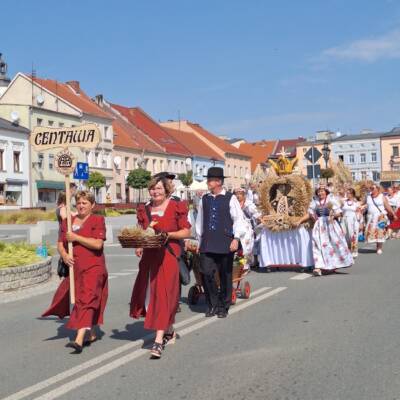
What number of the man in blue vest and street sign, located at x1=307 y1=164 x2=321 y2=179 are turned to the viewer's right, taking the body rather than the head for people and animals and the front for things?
0

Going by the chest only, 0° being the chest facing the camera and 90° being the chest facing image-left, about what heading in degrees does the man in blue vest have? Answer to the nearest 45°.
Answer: approximately 45°

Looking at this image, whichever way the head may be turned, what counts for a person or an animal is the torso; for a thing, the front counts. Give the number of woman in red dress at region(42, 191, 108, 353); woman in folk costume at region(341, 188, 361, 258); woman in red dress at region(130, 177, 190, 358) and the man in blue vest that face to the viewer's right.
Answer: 0

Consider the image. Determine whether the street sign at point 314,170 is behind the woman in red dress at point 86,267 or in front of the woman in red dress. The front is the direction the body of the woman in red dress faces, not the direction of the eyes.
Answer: behind

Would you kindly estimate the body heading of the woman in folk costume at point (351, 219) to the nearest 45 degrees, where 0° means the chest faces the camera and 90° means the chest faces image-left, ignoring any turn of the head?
approximately 45°

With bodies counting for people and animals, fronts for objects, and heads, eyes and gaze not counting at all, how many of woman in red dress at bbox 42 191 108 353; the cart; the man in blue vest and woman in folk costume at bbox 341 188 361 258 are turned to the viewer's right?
0

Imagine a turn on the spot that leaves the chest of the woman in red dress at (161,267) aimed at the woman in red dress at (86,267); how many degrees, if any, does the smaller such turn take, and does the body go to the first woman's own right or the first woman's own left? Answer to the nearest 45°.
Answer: approximately 45° to the first woman's own right

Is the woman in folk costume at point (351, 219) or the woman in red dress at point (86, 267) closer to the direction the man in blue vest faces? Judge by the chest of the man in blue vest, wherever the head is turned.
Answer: the woman in red dress

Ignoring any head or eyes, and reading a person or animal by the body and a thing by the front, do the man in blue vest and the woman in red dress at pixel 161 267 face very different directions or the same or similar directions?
same or similar directions

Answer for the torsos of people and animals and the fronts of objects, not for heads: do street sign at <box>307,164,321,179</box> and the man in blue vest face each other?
no

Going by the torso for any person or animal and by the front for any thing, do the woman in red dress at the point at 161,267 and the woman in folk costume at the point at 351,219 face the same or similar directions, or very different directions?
same or similar directions

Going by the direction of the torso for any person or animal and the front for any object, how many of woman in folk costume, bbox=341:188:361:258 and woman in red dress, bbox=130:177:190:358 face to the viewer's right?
0

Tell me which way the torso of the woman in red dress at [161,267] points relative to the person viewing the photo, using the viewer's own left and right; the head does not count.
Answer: facing the viewer and to the left of the viewer

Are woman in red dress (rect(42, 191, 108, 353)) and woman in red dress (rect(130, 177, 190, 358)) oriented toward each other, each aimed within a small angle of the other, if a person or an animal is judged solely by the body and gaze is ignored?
no

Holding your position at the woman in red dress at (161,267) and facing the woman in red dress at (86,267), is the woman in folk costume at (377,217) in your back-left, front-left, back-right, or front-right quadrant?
back-right
